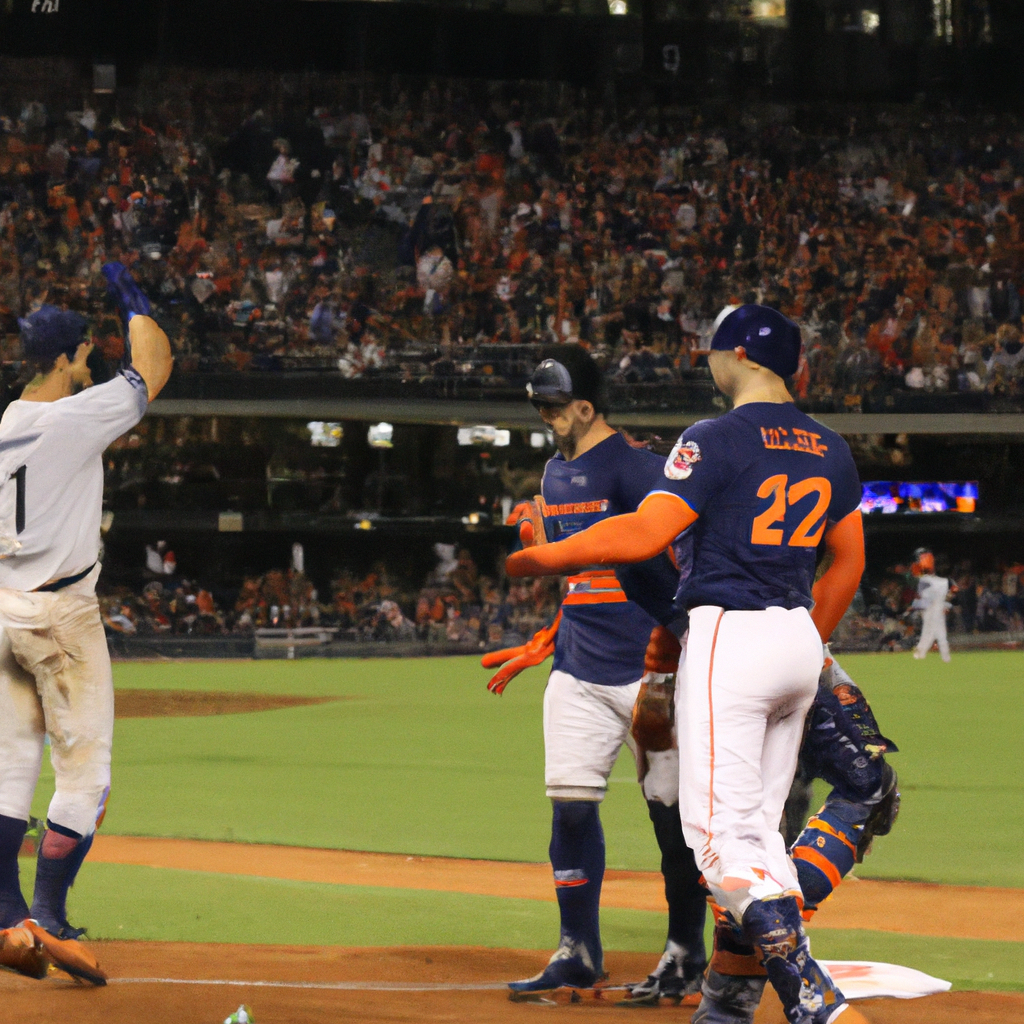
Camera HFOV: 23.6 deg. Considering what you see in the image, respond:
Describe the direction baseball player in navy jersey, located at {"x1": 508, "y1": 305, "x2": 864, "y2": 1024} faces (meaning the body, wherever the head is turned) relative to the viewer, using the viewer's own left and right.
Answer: facing away from the viewer and to the left of the viewer

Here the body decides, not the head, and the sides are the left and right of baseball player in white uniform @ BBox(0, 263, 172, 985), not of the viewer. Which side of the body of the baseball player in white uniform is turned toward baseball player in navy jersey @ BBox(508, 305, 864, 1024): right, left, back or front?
right

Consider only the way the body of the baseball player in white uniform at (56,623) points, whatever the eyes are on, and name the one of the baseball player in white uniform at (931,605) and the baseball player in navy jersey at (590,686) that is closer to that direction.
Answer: the baseball player in white uniform

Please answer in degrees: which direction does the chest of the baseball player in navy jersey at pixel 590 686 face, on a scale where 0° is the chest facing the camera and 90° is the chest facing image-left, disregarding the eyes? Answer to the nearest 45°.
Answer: approximately 45°

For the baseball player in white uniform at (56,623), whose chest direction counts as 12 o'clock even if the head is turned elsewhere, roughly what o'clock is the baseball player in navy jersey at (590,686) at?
The baseball player in navy jersey is roughly at 2 o'clock from the baseball player in white uniform.

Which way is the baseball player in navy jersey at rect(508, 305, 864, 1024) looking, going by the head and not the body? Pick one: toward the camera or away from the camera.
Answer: away from the camera

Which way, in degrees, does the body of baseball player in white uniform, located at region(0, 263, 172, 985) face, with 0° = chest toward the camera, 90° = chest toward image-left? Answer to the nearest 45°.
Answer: approximately 225°

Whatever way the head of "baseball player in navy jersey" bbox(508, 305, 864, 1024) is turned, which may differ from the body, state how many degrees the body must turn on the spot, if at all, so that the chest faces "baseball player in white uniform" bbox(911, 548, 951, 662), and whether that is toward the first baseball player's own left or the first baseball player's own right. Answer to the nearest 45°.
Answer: approximately 45° to the first baseball player's own right

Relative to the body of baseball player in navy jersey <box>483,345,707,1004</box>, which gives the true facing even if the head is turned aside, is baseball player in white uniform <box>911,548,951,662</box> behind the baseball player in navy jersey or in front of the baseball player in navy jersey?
behind
